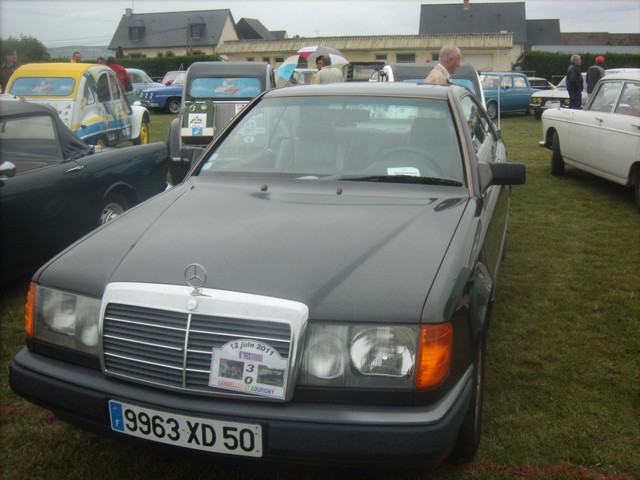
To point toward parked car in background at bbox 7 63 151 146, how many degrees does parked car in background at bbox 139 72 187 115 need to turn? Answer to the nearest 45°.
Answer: approximately 45° to its left

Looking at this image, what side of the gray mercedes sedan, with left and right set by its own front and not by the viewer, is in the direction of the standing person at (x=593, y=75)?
back

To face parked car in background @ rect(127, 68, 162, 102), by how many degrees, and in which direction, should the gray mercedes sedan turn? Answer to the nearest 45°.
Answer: approximately 135° to its right

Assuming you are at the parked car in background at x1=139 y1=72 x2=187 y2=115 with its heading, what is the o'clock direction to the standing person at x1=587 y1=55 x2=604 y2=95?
The standing person is roughly at 9 o'clock from the parked car in background.

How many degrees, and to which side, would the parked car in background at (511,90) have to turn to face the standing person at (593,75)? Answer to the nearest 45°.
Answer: approximately 135° to its right

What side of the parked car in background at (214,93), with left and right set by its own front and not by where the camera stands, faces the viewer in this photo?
back
